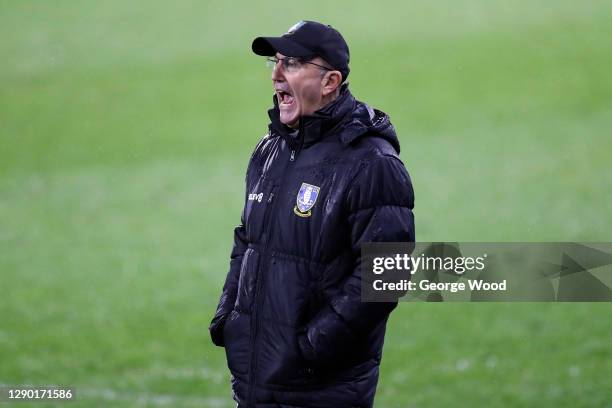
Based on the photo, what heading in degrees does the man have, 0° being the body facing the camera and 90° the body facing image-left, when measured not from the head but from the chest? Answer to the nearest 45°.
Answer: approximately 45°
